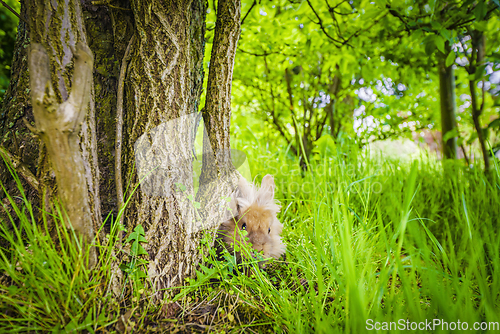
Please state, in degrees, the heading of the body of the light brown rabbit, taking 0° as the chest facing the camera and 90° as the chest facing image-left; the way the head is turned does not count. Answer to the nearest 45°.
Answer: approximately 0°

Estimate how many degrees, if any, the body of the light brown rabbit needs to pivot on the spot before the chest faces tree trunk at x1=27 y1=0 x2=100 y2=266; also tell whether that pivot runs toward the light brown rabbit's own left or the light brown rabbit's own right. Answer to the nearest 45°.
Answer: approximately 45° to the light brown rabbit's own right

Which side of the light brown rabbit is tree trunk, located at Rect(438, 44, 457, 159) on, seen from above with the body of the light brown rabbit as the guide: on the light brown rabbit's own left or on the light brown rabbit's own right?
on the light brown rabbit's own left
